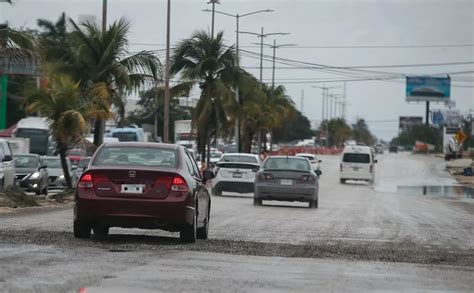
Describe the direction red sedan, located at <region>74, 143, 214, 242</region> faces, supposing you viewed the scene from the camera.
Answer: facing away from the viewer

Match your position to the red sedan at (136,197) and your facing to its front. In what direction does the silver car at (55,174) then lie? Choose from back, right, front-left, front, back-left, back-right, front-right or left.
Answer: front

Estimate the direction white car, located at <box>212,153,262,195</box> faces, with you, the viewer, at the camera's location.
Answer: facing away from the viewer

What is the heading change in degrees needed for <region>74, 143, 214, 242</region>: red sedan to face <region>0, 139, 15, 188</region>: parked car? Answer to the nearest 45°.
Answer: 0° — it already faces it

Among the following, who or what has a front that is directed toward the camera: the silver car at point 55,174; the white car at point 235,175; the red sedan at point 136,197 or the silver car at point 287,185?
the silver car at point 55,174

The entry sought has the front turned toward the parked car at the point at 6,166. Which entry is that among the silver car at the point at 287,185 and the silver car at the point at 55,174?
the silver car at the point at 55,174

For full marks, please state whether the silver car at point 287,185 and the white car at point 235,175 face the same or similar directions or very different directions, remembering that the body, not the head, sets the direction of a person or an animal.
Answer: same or similar directions

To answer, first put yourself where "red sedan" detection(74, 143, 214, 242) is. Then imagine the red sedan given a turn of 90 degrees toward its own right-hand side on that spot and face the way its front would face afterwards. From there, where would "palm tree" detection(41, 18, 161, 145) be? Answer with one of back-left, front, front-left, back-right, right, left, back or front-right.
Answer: left

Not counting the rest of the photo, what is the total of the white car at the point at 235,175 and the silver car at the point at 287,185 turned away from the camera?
2

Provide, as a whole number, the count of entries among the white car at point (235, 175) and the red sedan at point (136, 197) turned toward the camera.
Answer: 0

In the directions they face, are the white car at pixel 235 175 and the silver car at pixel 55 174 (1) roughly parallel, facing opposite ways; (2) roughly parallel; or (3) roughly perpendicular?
roughly parallel, facing opposite ways

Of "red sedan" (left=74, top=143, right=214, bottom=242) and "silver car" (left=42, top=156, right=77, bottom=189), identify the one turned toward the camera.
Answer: the silver car

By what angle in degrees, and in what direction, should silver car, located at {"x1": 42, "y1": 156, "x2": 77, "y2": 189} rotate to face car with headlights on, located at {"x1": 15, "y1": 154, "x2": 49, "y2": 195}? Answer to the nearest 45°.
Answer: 0° — it already faces it

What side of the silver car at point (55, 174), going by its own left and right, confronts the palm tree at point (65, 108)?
front

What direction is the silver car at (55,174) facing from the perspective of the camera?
toward the camera

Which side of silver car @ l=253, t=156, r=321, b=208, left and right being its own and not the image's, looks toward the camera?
back
